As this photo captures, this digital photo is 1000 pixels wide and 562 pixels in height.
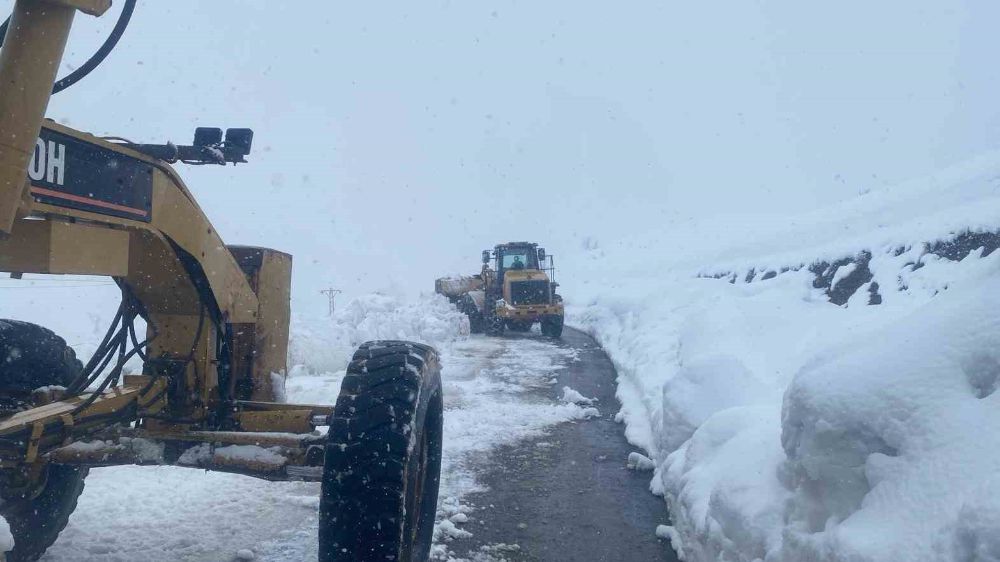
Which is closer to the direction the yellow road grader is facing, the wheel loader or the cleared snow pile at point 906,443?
the wheel loader

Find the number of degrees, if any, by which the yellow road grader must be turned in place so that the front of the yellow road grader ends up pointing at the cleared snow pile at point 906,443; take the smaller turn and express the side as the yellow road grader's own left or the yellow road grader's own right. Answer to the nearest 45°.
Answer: approximately 90° to the yellow road grader's own right

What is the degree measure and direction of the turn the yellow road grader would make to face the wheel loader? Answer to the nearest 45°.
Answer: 0° — it already faces it

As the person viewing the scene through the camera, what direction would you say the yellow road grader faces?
facing away from the viewer and to the right of the viewer
